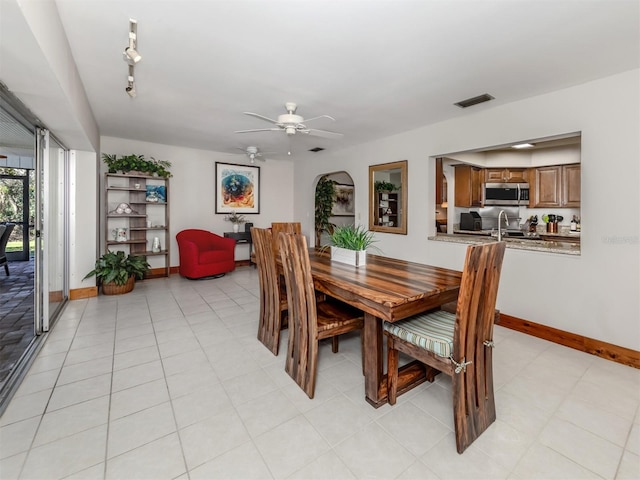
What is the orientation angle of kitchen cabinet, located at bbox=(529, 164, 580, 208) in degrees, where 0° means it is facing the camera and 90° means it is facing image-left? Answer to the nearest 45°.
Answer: approximately 0°

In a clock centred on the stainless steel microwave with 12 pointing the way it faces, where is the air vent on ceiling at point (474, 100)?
The air vent on ceiling is roughly at 12 o'clock from the stainless steel microwave.

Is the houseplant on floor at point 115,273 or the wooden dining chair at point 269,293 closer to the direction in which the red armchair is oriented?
the wooden dining chair

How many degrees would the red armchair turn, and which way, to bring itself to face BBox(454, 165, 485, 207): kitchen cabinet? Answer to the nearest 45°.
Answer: approximately 45° to its left

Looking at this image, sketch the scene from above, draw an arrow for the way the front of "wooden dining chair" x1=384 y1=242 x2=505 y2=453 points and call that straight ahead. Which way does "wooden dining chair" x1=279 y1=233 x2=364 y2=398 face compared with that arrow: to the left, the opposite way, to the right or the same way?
to the right

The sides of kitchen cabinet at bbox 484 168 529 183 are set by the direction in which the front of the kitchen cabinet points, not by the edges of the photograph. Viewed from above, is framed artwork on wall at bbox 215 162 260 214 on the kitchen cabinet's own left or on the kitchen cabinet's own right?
on the kitchen cabinet's own right

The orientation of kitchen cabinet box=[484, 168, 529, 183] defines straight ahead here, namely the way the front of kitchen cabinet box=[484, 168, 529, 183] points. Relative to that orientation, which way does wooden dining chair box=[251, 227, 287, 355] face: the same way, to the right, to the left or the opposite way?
the opposite way

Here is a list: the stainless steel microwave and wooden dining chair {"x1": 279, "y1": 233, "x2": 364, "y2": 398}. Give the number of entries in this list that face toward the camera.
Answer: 1

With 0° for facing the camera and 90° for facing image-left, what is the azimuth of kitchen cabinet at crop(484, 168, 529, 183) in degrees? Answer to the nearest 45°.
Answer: approximately 0°
